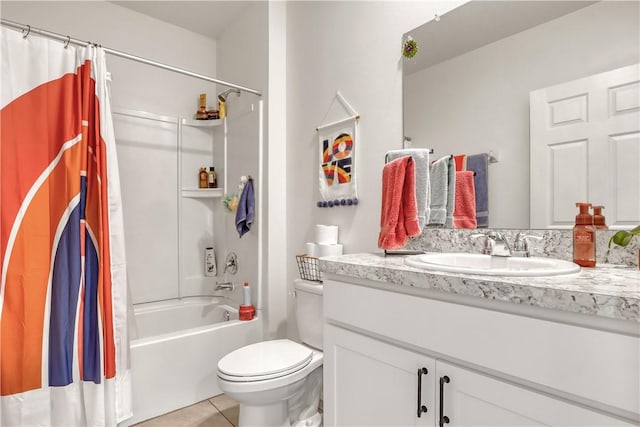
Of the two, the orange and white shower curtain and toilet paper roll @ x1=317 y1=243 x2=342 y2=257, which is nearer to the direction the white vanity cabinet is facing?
the orange and white shower curtain

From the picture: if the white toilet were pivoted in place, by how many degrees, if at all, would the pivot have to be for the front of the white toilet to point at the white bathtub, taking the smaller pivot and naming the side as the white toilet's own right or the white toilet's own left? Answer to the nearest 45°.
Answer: approximately 90° to the white toilet's own right

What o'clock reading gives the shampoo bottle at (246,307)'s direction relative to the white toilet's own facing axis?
The shampoo bottle is roughly at 4 o'clock from the white toilet.

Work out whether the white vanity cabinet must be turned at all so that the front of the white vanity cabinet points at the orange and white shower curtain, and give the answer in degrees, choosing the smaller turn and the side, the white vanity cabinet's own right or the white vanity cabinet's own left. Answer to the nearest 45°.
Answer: approximately 45° to the white vanity cabinet's own right

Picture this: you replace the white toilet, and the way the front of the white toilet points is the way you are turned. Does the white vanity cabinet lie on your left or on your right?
on your left

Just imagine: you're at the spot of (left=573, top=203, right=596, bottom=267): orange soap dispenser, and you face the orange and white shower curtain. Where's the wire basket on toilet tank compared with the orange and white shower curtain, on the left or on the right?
right

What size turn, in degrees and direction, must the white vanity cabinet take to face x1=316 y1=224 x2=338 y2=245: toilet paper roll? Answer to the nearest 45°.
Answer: approximately 90° to its right

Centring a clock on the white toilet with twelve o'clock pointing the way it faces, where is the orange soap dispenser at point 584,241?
The orange soap dispenser is roughly at 9 o'clock from the white toilet.

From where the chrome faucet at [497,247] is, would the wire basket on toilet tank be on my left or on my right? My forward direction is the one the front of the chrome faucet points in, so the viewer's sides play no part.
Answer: on my right
